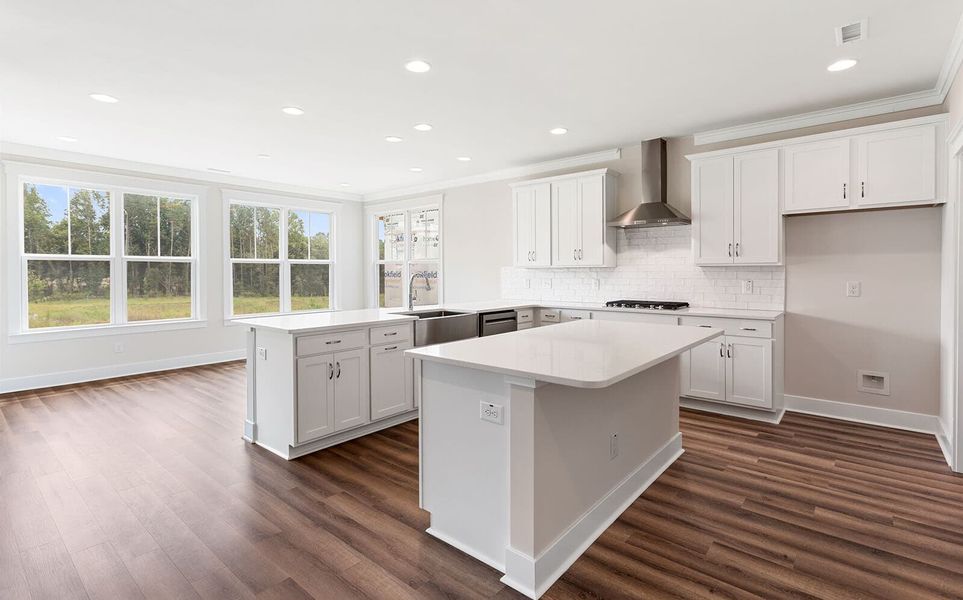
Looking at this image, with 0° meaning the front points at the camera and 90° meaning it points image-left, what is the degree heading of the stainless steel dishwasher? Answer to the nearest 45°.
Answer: approximately 315°

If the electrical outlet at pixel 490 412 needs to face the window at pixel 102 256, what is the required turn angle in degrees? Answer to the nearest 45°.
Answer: approximately 90° to its right

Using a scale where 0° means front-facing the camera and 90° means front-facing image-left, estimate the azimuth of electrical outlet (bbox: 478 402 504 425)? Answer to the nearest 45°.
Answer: approximately 45°

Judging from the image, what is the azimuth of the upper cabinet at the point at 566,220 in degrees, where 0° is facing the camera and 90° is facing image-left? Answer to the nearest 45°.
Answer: approximately 45°

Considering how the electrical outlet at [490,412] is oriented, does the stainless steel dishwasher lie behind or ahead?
behind

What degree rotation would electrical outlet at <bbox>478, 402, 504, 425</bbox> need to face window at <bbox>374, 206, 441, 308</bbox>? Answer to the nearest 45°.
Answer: approximately 135° to its right

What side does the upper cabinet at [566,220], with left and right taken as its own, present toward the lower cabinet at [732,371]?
left

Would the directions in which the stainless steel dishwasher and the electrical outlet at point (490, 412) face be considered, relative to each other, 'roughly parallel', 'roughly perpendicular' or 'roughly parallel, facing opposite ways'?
roughly perpendicular
